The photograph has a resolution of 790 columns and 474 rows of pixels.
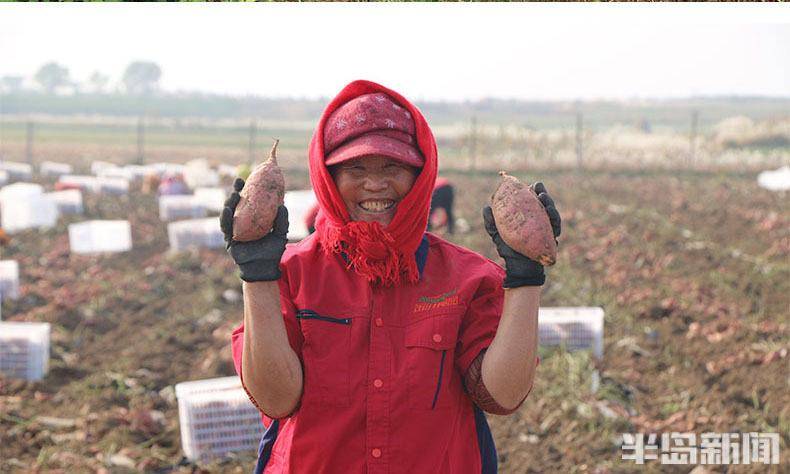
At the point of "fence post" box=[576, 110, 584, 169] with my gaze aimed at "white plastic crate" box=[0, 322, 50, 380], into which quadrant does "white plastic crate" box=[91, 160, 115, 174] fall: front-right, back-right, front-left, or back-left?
front-right

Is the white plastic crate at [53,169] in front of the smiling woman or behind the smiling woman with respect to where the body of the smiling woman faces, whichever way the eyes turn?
behind

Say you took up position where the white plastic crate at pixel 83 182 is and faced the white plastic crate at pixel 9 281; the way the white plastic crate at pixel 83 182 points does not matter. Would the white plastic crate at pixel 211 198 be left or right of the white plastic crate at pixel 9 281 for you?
left

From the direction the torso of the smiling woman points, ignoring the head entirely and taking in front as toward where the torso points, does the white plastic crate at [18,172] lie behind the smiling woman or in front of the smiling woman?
behind

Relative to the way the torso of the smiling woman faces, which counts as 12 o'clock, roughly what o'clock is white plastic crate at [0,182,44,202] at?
The white plastic crate is roughly at 5 o'clock from the smiling woman.

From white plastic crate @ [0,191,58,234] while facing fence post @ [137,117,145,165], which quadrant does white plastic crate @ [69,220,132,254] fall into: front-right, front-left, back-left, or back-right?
back-right

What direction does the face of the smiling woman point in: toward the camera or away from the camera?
toward the camera

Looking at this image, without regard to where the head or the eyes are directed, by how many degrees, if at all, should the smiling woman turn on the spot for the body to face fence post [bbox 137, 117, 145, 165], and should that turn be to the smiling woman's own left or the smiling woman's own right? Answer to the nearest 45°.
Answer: approximately 180°

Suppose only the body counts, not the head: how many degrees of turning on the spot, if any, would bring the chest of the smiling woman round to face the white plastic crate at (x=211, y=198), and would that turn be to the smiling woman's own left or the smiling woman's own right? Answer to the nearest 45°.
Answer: approximately 180°

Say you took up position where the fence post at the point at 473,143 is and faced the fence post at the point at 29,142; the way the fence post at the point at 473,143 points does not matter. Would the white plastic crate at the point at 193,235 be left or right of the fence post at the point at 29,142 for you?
left

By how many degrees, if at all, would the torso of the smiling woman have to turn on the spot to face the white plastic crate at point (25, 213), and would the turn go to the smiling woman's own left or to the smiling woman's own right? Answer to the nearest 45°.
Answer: approximately 135° to the smiling woman's own right

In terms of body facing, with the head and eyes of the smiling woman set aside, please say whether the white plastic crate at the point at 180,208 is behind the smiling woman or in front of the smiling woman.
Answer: behind

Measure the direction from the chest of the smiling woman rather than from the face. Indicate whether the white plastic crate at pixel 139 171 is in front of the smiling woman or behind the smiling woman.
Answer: behind

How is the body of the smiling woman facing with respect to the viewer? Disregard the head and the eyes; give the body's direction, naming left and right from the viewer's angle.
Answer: facing the viewer

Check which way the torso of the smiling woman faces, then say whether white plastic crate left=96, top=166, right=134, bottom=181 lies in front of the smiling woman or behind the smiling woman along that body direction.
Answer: behind
